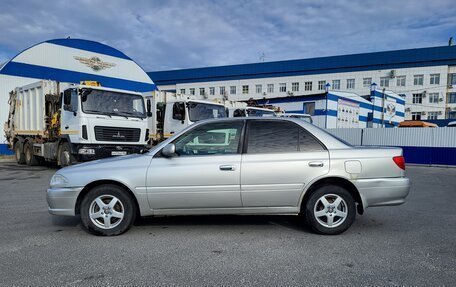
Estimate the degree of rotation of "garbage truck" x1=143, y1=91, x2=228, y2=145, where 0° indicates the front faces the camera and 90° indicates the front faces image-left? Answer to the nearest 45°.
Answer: approximately 315°

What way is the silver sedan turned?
to the viewer's left

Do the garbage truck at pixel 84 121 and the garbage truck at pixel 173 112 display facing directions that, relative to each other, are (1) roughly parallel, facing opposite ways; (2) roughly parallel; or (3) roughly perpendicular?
roughly parallel

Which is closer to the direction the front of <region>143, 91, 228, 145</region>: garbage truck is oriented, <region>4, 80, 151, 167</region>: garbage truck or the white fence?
the white fence

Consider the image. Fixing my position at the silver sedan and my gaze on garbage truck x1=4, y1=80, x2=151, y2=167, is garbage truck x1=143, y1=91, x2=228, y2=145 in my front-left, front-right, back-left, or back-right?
front-right

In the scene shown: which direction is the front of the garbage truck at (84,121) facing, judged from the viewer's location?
facing the viewer and to the right of the viewer

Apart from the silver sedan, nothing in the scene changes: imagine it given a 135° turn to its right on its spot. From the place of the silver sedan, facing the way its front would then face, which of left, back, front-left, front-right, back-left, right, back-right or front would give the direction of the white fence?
front

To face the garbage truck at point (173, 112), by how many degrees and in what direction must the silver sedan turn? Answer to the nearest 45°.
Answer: approximately 90° to its right

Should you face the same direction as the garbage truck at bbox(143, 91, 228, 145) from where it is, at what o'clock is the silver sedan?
The silver sedan is roughly at 1 o'clock from the garbage truck.

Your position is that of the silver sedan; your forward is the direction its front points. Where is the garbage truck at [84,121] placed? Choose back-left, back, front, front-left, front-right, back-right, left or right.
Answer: front-right

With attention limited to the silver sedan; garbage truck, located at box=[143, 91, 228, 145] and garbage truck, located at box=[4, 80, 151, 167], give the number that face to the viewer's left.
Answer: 1

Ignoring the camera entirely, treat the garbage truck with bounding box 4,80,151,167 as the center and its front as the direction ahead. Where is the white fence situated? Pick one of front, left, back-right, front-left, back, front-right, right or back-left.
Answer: front-left

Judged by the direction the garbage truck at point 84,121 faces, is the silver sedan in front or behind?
in front

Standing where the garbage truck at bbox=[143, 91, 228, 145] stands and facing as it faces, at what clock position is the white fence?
The white fence is roughly at 10 o'clock from the garbage truck.
